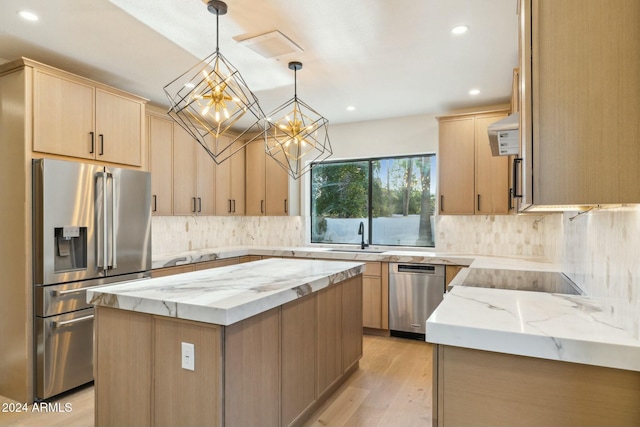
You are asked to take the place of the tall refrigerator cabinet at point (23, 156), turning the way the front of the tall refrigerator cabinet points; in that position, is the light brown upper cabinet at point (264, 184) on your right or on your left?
on your left

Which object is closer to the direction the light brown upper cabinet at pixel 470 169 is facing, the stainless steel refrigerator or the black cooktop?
the black cooktop

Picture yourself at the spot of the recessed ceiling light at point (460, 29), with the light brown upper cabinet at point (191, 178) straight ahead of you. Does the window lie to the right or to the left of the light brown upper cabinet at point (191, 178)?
right

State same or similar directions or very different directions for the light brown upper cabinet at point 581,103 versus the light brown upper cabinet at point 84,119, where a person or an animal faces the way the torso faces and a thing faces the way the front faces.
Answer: very different directions

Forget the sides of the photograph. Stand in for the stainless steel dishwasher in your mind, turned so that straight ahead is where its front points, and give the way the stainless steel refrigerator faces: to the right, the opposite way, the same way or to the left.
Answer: to the left

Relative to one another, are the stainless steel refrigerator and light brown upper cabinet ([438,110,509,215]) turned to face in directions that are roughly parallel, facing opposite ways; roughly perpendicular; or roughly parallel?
roughly perpendicular

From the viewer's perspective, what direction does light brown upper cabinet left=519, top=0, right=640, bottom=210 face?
to the viewer's left

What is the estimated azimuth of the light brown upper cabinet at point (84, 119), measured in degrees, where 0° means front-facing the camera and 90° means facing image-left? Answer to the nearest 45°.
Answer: approximately 315°

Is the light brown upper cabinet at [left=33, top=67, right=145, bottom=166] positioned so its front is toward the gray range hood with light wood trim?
yes
